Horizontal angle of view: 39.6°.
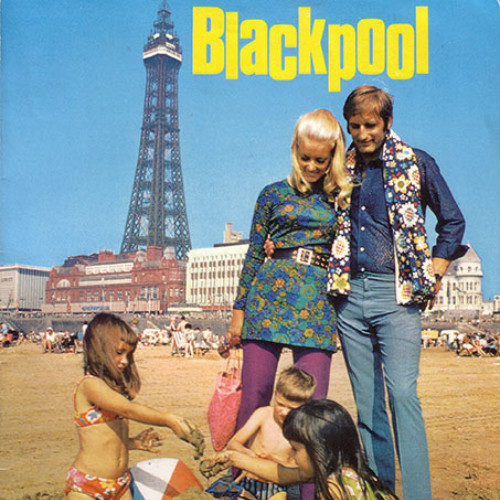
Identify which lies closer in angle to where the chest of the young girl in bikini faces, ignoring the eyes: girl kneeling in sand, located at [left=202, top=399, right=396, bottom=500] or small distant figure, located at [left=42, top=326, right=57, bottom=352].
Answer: the girl kneeling in sand

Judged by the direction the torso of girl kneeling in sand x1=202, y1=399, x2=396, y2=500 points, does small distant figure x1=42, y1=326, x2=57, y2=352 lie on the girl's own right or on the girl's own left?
on the girl's own right

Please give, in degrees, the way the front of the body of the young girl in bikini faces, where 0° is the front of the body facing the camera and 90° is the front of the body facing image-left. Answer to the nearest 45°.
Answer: approximately 315°

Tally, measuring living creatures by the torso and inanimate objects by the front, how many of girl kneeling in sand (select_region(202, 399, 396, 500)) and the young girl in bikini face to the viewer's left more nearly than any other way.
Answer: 1

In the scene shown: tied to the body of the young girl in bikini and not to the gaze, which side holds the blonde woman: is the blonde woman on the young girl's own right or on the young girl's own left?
on the young girl's own left

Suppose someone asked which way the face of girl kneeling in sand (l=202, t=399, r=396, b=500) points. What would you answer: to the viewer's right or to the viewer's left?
to the viewer's left

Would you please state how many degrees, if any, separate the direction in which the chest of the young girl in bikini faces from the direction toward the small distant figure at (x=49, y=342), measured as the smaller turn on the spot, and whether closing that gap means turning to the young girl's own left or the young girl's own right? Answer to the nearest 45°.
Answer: approximately 135° to the young girl's own left

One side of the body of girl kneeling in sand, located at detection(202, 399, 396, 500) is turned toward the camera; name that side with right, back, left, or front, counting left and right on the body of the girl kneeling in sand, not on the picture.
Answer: left
